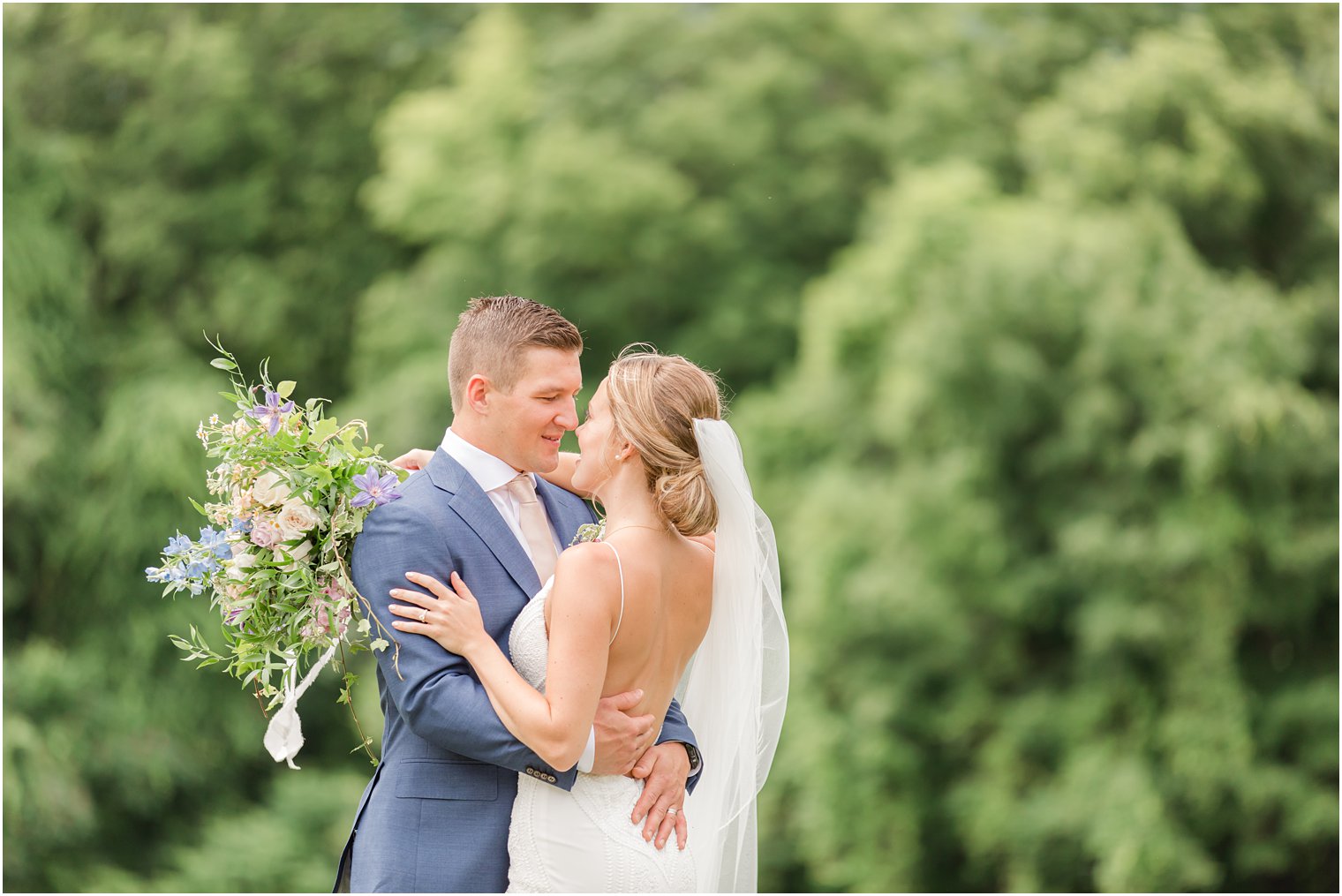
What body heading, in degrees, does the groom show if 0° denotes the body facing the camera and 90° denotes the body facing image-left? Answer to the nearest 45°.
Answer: approximately 315°

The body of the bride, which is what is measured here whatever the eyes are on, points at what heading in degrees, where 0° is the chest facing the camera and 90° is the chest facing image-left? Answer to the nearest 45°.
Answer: approximately 135°

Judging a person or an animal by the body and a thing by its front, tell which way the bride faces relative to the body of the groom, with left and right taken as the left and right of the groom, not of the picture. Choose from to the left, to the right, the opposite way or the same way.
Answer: the opposite way

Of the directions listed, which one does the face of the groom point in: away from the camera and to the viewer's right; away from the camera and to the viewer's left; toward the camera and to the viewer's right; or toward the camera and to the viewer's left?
toward the camera and to the viewer's right
